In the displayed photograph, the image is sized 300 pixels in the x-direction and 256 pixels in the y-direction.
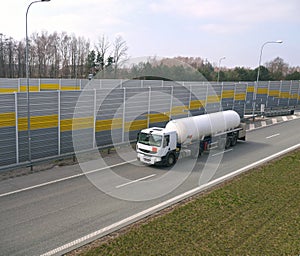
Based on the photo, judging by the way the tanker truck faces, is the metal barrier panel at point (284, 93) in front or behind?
behind

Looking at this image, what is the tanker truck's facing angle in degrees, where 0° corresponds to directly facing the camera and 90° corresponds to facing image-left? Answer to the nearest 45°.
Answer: approximately 45°

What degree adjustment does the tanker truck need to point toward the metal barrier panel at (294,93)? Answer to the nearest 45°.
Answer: approximately 180°

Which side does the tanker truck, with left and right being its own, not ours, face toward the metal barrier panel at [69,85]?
right

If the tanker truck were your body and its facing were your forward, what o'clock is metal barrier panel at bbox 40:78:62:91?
The metal barrier panel is roughly at 3 o'clock from the tanker truck.
